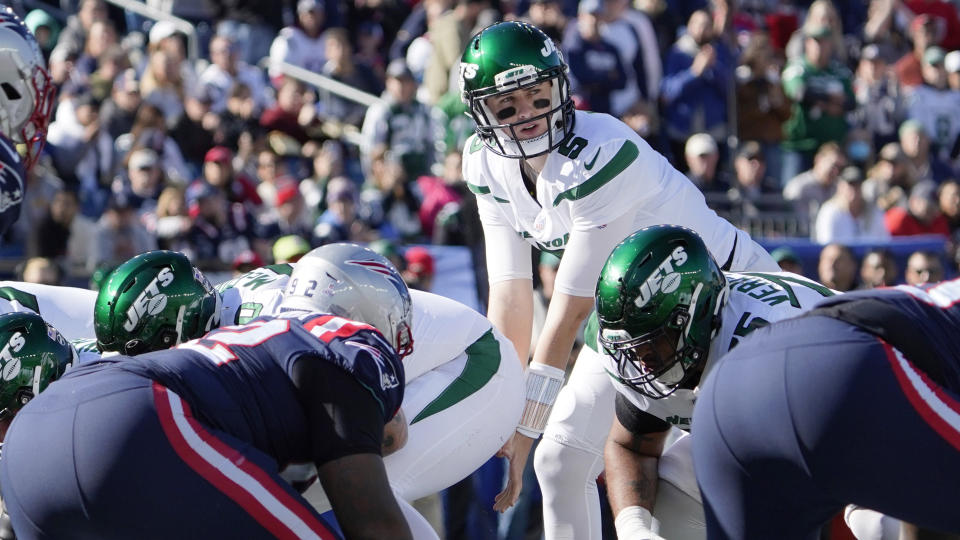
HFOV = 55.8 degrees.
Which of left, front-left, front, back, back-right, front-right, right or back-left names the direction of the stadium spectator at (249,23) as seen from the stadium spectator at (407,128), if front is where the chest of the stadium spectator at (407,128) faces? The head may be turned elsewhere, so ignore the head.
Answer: back-right

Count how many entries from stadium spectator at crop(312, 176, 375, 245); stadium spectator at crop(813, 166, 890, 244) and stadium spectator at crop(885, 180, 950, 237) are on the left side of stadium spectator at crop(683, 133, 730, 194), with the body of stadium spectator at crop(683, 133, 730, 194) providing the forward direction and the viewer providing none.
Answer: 2

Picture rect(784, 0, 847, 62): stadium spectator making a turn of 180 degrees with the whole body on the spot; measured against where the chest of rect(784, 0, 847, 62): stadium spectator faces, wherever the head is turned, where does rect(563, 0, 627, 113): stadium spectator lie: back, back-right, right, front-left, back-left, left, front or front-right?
back-left
